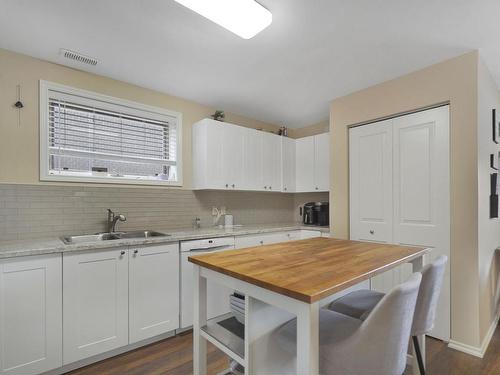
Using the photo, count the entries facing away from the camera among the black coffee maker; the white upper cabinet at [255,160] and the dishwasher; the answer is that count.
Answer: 0

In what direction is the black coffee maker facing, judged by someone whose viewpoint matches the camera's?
facing the viewer and to the left of the viewer

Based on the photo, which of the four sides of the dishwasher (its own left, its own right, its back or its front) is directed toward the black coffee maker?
left

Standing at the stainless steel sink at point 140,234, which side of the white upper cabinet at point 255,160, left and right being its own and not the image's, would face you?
right

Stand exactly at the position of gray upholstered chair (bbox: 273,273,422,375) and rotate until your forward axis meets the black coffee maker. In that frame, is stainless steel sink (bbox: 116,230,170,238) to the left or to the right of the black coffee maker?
left

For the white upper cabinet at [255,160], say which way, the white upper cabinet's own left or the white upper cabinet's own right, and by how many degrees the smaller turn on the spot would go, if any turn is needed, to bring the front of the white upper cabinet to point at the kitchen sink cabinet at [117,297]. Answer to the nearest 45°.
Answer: approximately 90° to the white upper cabinet's own right

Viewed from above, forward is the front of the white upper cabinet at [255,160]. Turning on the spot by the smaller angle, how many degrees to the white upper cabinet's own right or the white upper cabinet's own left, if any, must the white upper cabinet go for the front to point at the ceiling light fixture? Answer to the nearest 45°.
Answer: approximately 45° to the white upper cabinet's own right

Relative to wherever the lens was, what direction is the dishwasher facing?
facing the viewer and to the right of the viewer

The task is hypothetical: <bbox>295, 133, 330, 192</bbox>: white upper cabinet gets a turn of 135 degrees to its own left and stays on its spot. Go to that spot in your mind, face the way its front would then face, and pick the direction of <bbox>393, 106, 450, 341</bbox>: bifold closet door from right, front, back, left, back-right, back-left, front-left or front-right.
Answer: front-right

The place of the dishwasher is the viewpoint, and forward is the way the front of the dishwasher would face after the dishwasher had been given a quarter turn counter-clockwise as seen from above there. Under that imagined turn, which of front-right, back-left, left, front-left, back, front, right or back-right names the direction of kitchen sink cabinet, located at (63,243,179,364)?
back

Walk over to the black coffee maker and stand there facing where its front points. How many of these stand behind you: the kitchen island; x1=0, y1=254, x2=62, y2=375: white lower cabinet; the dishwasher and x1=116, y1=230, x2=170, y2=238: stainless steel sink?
0

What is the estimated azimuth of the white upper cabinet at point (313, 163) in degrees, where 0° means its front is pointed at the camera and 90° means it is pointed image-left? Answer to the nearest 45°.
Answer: approximately 45°

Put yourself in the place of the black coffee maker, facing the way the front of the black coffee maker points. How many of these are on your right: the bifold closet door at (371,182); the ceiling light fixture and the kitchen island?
0
